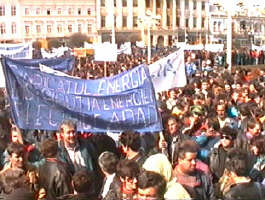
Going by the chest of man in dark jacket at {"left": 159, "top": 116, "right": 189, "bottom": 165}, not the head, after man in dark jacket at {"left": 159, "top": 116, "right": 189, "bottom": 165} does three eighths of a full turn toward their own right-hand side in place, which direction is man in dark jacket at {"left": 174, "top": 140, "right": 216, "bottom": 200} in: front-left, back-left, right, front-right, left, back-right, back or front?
back-left

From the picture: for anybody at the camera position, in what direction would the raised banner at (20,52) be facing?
facing the viewer

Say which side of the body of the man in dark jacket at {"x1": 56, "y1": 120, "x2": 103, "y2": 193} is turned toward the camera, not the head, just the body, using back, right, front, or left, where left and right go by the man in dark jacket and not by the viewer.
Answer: front

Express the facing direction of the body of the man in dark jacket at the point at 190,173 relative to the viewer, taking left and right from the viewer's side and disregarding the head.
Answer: facing the viewer and to the right of the viewer

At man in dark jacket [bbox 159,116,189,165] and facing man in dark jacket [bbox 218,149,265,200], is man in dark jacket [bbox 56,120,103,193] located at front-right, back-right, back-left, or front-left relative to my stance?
front-right

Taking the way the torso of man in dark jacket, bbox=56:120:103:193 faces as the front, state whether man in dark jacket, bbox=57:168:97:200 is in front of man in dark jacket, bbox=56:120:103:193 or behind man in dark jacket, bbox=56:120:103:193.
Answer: in front

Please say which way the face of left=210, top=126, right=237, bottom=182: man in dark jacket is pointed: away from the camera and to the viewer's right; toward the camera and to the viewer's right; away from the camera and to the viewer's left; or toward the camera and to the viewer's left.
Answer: toward the camera and to the viewer's left
